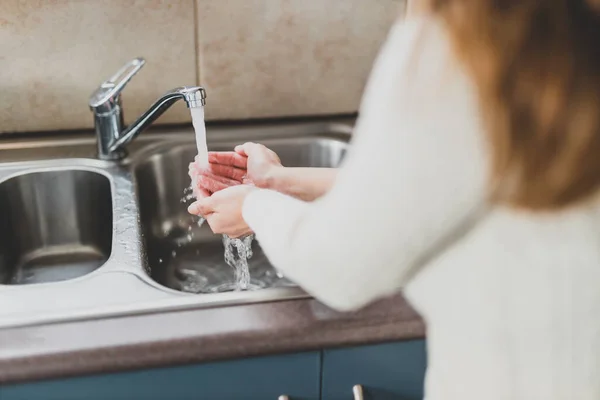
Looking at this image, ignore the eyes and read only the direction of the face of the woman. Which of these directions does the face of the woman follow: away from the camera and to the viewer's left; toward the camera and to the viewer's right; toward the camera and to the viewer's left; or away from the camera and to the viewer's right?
away from the camera and to the viewer's left

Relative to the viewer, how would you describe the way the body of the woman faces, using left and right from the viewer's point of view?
facing away from the viewer and to the left of the viewer

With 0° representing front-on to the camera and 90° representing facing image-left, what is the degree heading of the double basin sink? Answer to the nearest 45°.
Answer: approximately 0°

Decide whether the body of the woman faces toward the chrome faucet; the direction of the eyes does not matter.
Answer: yes

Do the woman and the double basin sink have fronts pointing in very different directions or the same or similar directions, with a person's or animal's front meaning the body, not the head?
very different directions
